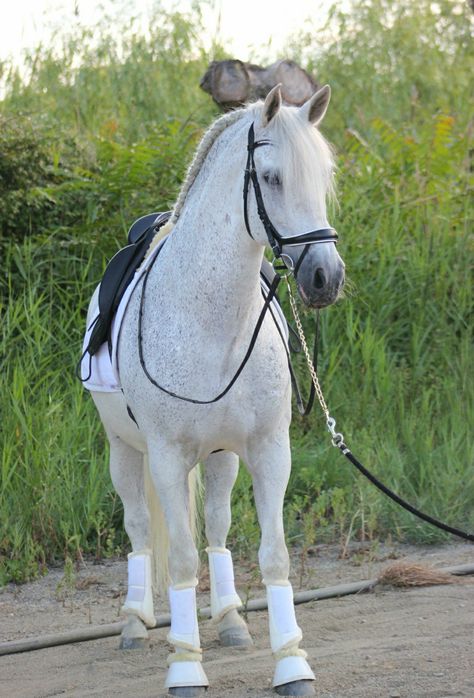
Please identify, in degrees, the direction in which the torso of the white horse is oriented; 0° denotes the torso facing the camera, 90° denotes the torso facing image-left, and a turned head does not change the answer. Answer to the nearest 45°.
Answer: approximately 0°
